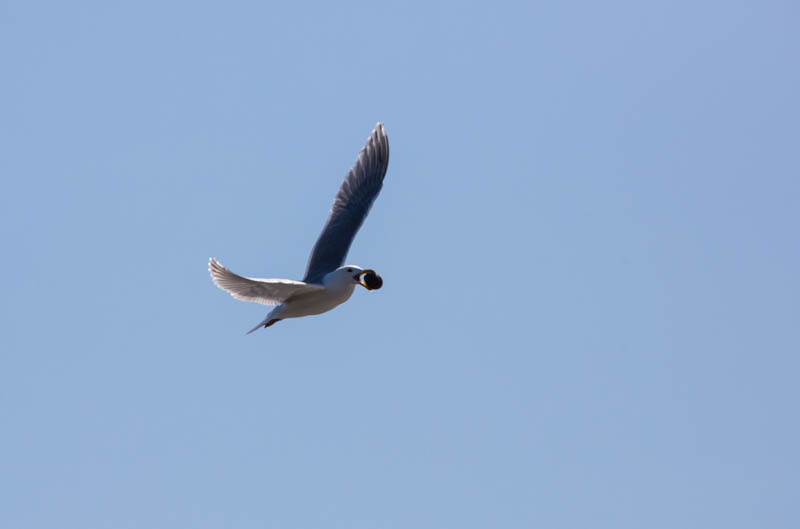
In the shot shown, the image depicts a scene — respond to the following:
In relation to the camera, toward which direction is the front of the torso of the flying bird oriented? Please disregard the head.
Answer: to the viewer's right
